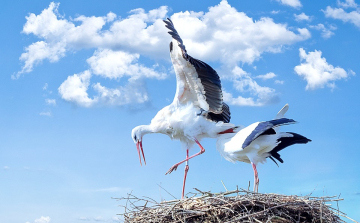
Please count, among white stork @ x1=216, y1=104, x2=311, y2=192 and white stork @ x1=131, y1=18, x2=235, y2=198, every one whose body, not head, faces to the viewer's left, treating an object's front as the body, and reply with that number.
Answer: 2

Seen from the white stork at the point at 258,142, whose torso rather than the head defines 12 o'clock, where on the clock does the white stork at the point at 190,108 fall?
the white stork at the point at 190,108 is roughly at 1 o'clock from the white stork at the point at 258,142.

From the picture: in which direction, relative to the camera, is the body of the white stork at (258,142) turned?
to the viewer's left

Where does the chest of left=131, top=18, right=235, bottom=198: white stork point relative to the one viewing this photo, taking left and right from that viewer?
facing to the left of the viewer

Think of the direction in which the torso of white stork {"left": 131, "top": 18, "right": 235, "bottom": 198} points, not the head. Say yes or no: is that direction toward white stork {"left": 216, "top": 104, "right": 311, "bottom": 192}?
no

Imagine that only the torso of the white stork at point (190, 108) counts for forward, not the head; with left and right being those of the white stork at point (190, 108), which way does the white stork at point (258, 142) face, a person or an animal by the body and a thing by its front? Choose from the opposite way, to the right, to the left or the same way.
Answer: the same way
